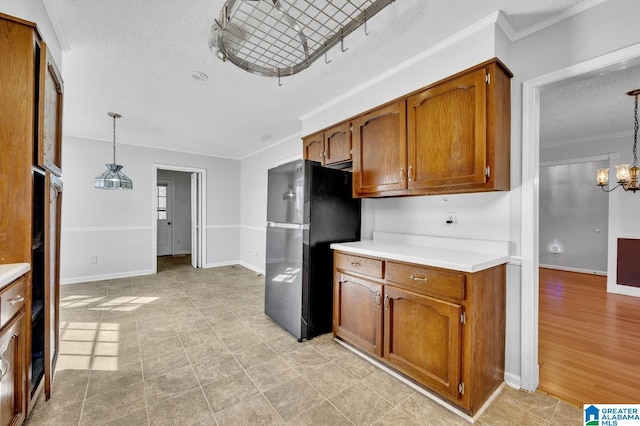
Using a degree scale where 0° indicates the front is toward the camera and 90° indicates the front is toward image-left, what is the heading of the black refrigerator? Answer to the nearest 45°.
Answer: approximately 45°

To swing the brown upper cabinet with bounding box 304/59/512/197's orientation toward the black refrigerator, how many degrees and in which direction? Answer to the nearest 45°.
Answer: approximately 45° to its right

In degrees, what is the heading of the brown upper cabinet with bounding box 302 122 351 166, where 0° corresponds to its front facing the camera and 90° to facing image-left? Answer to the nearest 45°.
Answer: approximately 45°

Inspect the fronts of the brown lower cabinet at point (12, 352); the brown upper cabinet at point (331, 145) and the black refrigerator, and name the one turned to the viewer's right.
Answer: the brown lower cabinet

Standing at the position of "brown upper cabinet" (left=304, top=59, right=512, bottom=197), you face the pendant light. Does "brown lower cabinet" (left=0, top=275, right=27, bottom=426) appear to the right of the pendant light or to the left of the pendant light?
left

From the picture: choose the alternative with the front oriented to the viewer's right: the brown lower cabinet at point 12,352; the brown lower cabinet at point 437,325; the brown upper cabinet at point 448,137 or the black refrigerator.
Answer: the brown lower cabinet at point 12,352

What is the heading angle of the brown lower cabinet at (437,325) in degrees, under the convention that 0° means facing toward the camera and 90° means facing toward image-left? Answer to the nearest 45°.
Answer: approximately 45°

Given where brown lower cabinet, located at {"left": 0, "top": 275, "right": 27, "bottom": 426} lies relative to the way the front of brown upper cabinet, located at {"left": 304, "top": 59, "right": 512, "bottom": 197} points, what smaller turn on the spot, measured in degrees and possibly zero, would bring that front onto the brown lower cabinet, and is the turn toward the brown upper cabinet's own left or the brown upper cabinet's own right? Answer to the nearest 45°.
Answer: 0° — it already faces it

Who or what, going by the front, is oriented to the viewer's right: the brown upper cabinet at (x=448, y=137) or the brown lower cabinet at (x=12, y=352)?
the brown lower cabinet

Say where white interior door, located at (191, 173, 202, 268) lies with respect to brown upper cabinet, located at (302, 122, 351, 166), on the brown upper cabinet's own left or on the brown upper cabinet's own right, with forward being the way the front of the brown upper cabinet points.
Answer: on the brown upper cabinet's own right

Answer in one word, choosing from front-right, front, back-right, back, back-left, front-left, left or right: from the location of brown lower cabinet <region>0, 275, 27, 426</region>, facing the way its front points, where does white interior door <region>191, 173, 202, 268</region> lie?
front-left

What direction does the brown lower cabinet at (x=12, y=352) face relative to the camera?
to the viewer's right
